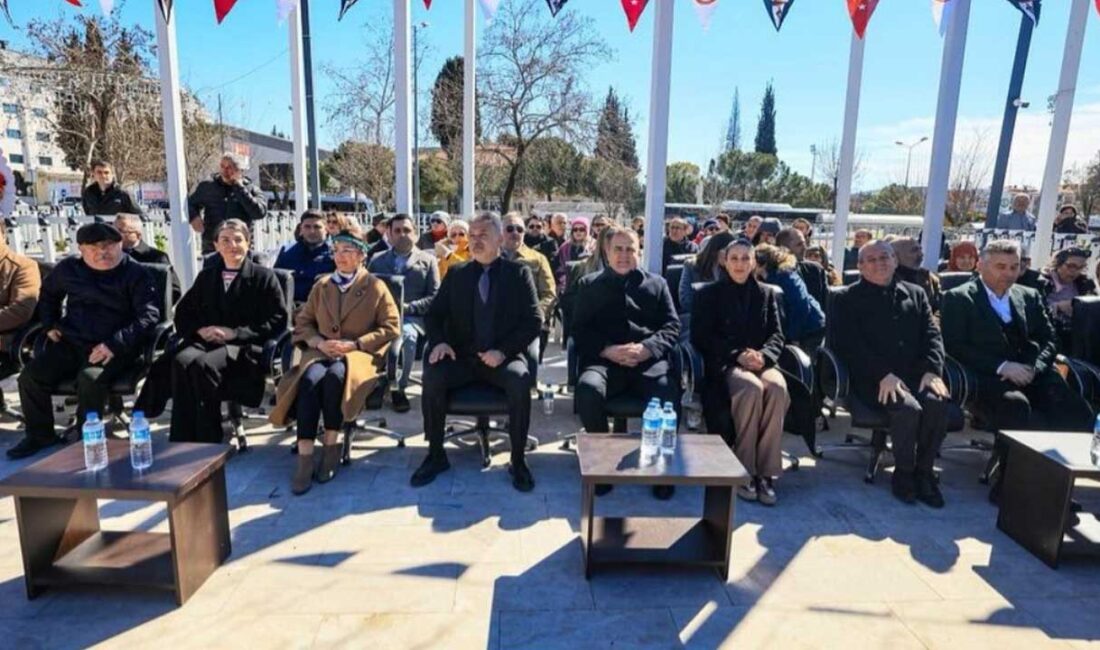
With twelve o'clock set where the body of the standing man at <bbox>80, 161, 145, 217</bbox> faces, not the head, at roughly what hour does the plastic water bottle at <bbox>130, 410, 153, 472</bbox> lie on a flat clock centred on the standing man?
The plastic water bottle is roughly at 12 o'clock from the standing man.

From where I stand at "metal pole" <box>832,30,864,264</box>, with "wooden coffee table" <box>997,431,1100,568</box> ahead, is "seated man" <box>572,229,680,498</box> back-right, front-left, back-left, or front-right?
front-right

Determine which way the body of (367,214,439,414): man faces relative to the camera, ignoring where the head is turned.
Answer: toward the camera

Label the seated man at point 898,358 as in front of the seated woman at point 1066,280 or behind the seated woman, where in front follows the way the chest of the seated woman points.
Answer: in front

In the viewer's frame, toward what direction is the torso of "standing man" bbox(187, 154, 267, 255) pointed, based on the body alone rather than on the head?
toward the camera

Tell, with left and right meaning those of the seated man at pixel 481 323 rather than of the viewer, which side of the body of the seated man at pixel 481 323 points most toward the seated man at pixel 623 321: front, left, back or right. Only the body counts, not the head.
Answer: left

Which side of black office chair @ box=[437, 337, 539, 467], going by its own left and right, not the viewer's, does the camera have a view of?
front

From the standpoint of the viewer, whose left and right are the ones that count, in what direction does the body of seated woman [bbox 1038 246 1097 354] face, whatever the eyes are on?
facing the viewer

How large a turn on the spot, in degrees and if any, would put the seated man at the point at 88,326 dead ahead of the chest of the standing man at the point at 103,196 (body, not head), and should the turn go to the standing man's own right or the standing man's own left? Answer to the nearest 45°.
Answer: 0° — they already face them

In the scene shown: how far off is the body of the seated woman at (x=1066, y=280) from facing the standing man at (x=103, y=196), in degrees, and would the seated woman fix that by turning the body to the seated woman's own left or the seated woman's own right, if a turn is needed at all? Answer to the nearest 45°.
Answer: approximately 45° to the seated woman's own right

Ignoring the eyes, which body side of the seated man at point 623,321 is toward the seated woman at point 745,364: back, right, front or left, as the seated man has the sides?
left

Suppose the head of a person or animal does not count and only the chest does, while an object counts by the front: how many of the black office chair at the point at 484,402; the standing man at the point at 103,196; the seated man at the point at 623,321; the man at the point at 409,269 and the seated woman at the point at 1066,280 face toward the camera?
5

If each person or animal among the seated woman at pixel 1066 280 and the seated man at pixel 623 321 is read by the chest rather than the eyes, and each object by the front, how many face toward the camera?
2

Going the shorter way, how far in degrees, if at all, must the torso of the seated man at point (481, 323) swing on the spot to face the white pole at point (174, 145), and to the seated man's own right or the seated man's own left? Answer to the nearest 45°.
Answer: approximately 135° to the seated man's own right

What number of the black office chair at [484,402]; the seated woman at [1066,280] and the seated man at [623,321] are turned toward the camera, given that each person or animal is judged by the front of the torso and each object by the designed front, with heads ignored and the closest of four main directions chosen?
3

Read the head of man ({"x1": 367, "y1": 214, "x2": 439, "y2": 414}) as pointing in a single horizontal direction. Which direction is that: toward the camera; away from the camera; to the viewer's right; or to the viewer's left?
toward the camera

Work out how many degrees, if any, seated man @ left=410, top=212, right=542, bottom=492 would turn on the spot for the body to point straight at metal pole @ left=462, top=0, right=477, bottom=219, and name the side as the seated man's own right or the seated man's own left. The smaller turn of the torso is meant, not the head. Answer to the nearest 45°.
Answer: approximately 180°
